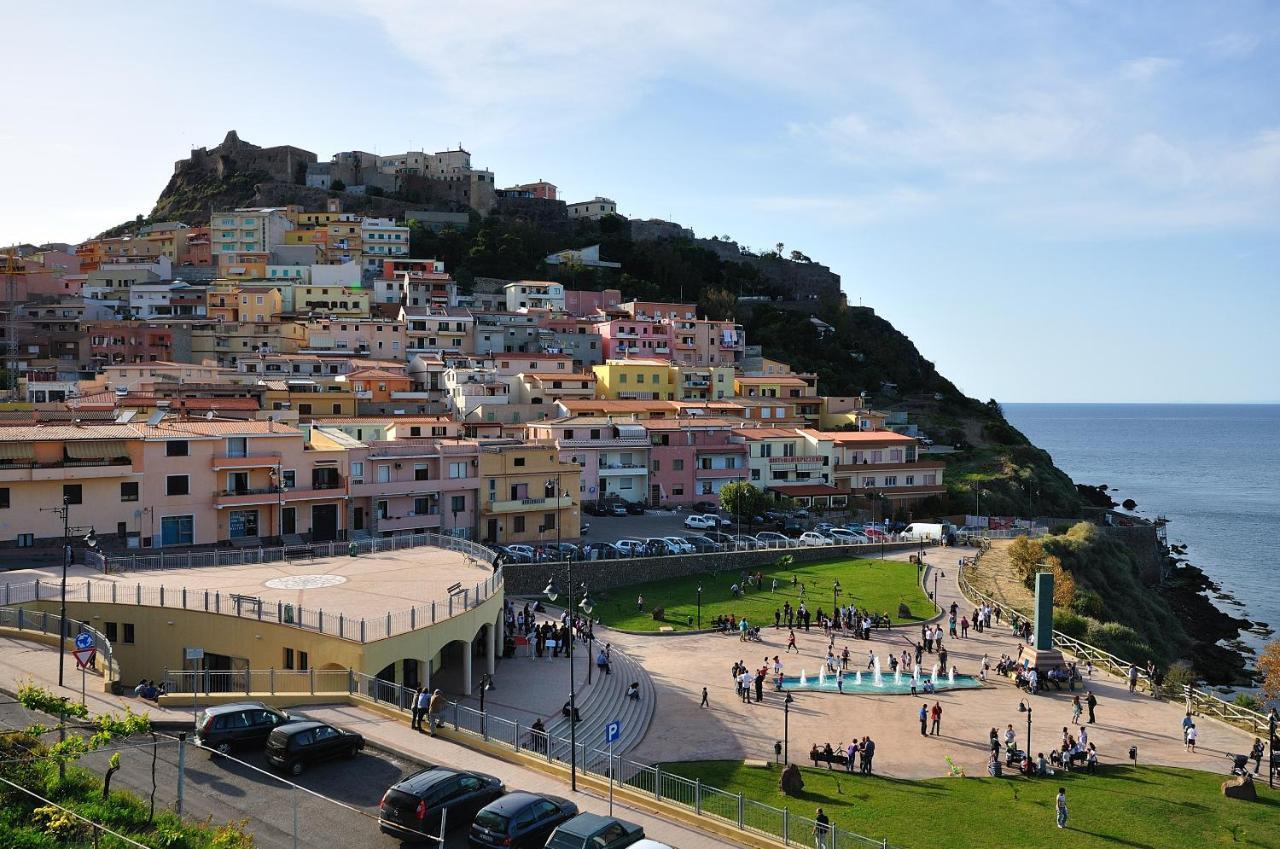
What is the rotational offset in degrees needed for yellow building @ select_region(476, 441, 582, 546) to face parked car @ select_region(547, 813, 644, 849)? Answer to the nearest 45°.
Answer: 0° — it already faces it

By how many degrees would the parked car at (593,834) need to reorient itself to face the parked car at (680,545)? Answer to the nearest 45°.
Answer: approximately 45° to its left

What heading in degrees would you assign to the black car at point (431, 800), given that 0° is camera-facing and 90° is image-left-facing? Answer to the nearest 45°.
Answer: approximately 225°

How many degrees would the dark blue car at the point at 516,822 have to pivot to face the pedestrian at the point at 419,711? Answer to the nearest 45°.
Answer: approximately 45° to its left

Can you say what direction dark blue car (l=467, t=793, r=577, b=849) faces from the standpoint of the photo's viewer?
facing away from the viewer and to the right of the viewer

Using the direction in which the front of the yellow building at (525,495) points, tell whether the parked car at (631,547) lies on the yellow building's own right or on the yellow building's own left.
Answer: on the yellow building's own left
